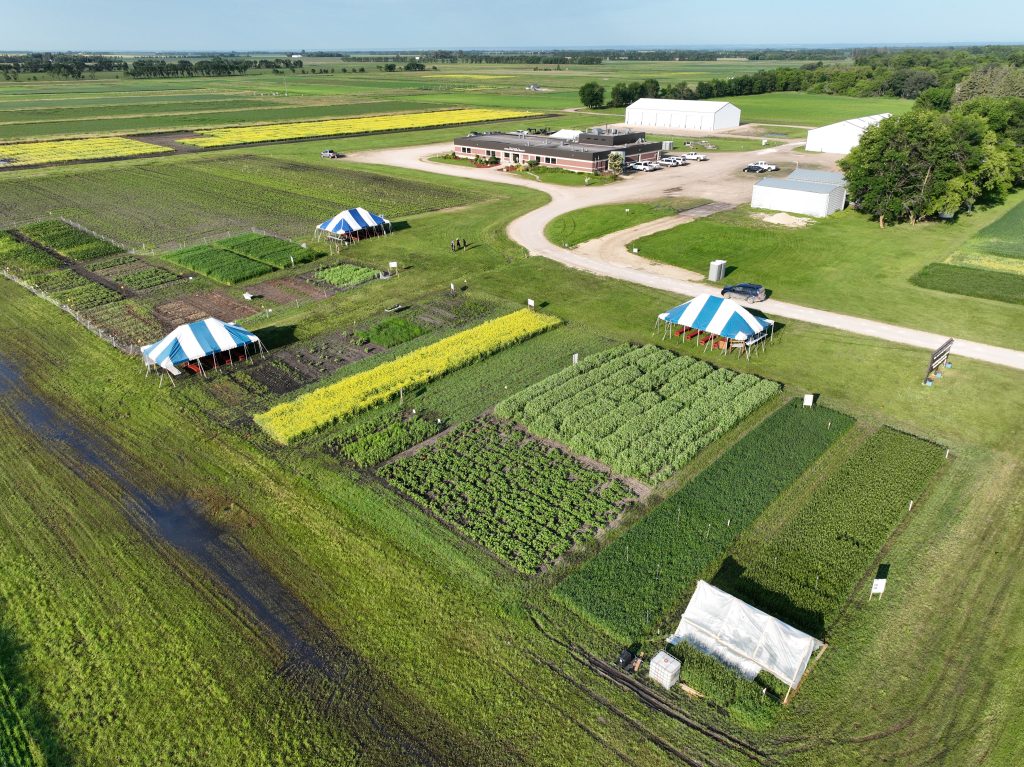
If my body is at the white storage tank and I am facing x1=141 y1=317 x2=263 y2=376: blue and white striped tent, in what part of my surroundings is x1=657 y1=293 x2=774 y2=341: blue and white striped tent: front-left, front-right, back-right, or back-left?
front-right

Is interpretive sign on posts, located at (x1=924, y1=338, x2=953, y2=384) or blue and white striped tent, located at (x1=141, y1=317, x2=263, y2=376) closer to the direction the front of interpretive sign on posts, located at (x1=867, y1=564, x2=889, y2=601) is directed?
the blue and white striped tent

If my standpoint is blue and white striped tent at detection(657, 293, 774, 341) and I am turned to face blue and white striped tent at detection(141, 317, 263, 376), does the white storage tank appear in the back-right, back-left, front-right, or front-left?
front-left

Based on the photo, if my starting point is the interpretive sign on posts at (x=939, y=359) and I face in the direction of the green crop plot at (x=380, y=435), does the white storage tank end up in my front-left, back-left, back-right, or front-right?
front-left

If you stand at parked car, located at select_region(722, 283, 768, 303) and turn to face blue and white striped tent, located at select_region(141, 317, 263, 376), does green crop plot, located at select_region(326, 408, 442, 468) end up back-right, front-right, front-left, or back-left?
front-left

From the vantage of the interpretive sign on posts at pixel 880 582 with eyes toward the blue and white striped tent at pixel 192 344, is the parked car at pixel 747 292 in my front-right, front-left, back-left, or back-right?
front-right

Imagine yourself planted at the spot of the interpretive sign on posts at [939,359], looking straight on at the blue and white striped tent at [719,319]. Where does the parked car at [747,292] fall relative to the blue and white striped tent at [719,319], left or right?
right

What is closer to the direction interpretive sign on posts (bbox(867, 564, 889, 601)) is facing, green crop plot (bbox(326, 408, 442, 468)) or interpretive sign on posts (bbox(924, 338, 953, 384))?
the green crop plot

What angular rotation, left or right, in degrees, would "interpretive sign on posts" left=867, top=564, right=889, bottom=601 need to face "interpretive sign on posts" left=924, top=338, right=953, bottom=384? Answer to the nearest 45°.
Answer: approximately 135° to its right
